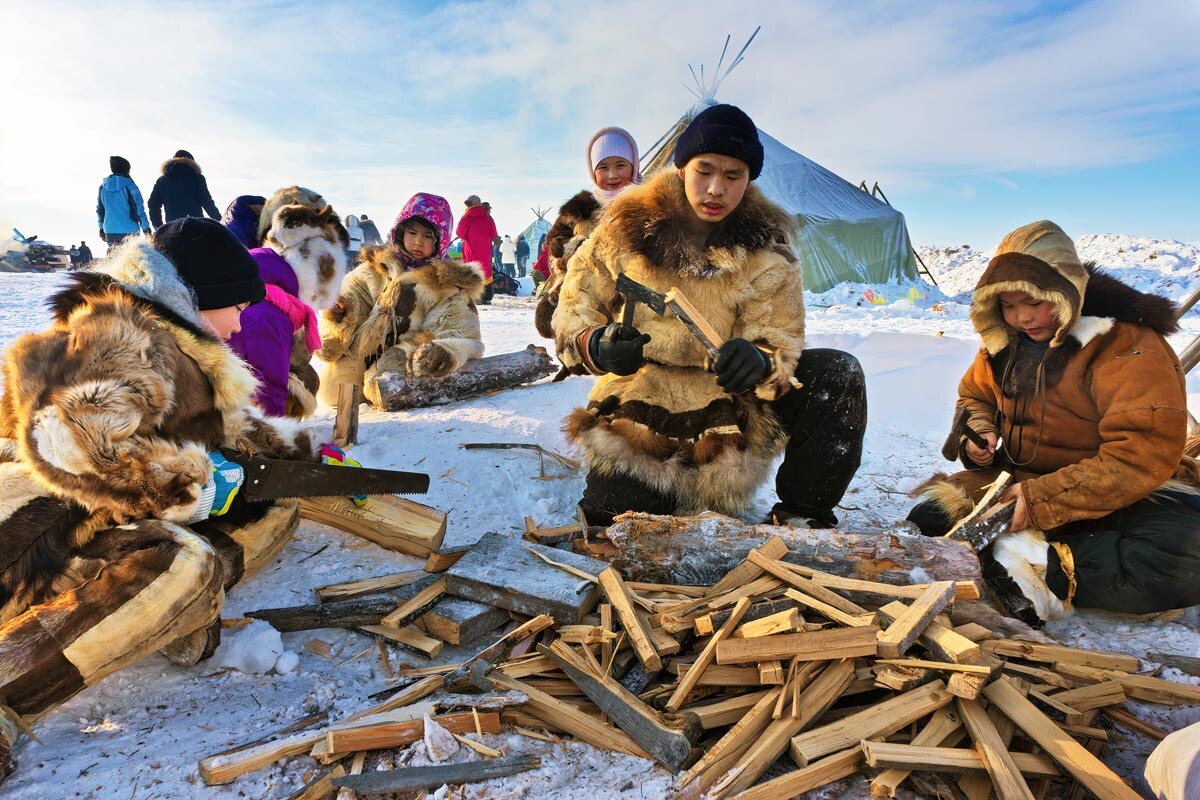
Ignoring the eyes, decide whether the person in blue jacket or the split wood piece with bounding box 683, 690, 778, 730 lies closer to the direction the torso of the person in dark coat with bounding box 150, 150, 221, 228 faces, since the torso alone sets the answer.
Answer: the person in blue jacket

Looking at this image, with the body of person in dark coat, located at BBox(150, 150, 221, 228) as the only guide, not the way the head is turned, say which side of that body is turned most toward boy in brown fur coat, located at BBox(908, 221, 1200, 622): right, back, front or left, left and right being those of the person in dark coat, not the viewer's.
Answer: back

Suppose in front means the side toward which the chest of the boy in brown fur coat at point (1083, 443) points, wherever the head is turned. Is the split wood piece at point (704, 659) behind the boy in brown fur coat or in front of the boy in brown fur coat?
in front

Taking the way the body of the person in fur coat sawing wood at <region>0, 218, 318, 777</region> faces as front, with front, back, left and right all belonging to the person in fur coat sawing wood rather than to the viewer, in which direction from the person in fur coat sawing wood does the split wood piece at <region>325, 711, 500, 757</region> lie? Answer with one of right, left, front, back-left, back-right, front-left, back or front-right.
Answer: front-right

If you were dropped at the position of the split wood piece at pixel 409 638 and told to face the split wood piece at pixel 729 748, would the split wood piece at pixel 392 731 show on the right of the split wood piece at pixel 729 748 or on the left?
right

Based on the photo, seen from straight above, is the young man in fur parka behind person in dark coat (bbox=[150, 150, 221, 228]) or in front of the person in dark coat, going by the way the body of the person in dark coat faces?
behind

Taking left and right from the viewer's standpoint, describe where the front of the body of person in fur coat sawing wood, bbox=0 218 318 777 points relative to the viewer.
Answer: facing to the right of the viewer

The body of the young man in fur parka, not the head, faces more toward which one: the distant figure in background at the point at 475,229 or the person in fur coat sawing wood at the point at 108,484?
the person in fur coat sawing wood

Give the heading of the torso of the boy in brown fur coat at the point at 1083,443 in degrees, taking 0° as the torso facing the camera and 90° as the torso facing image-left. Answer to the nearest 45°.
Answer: approximately 45°

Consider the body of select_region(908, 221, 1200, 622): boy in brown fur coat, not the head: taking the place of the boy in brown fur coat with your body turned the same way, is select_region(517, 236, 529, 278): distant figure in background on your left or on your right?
on your right

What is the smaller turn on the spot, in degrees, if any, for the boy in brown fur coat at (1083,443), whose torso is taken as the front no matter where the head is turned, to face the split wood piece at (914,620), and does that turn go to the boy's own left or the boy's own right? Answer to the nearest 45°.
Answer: approximately 45° to the boy's own left

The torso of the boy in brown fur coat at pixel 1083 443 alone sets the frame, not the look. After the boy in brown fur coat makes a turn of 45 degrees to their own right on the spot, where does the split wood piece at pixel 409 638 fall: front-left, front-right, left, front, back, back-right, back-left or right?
front-left

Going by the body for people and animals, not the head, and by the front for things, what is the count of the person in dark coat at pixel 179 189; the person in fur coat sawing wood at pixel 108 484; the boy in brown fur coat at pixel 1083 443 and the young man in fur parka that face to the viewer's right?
1

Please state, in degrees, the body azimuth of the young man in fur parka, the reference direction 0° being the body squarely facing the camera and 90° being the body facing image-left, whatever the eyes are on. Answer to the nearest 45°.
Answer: approximately 0°

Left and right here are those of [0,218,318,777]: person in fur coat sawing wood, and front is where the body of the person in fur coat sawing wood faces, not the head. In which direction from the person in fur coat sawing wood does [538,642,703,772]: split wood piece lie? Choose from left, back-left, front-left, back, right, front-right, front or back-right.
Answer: front-right

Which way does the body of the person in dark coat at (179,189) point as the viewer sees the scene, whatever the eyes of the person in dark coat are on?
away from the camera
